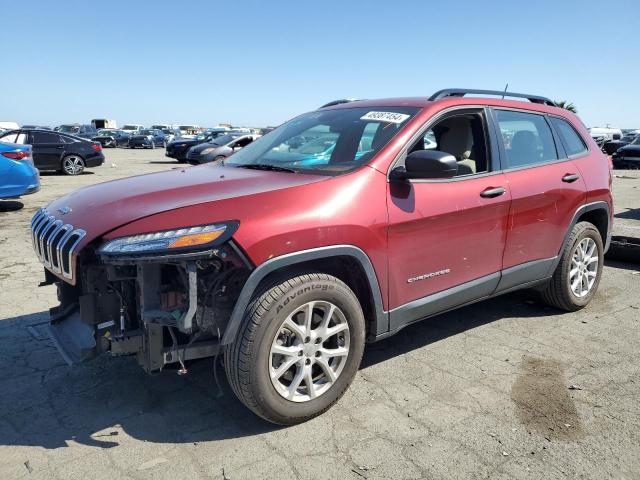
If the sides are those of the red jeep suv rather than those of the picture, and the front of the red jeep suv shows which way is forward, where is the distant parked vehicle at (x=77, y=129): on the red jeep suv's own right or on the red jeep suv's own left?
on the red jeep suv's own right

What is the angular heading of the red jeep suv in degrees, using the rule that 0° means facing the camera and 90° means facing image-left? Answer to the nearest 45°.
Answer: approximately 45°

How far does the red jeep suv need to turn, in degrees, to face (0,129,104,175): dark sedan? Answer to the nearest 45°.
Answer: approximately 90° to its right

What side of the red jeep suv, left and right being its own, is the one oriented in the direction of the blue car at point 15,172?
right
